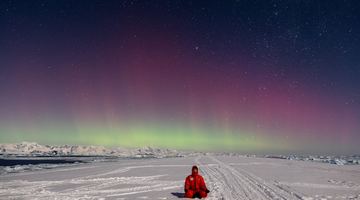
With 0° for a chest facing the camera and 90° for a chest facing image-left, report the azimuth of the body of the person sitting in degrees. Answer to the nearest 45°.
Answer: approximately 0°
